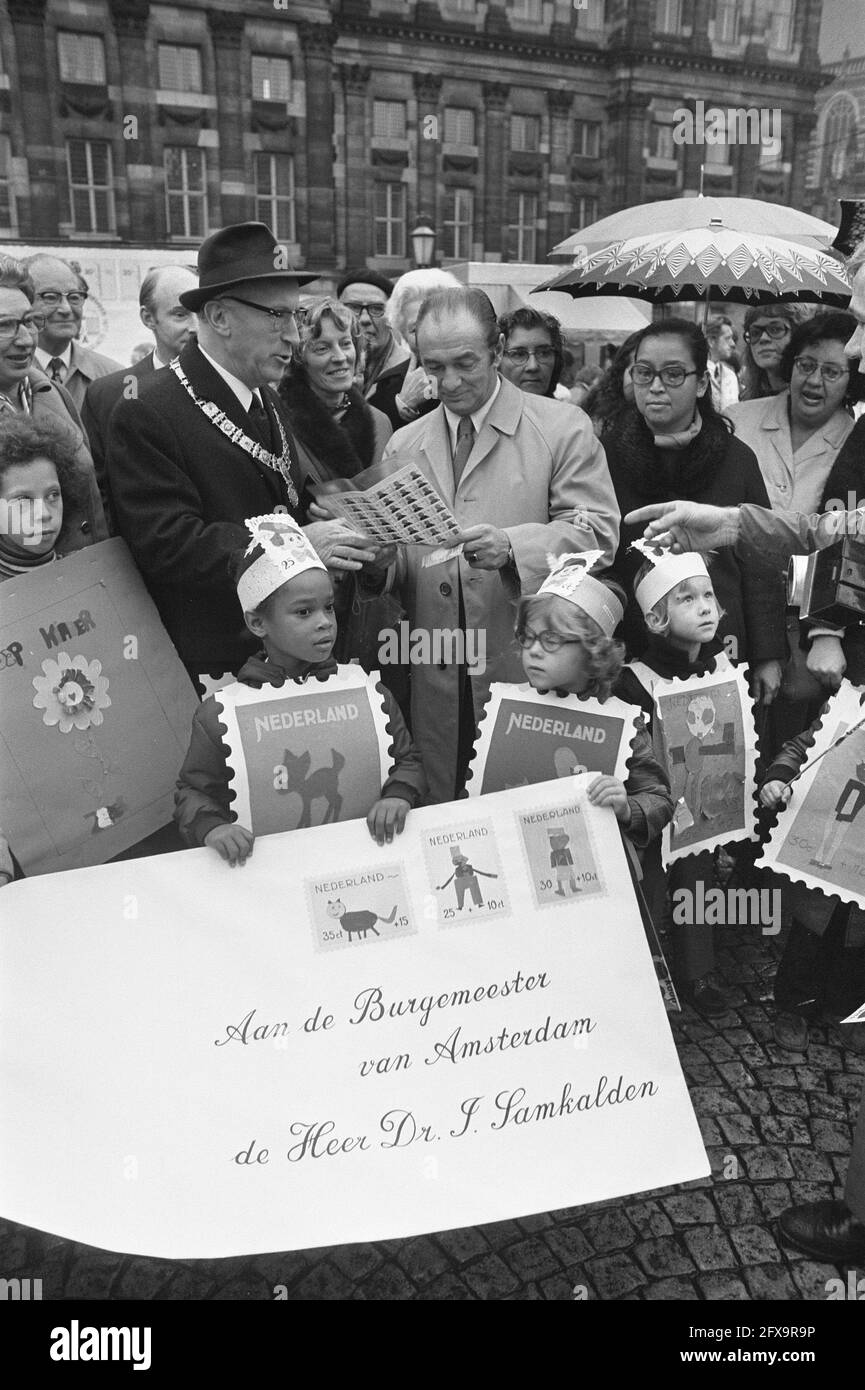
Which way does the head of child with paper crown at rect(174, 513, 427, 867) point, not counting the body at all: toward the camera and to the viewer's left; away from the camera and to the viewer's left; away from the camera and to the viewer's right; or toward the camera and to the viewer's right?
toward the camera and to the viewer's right

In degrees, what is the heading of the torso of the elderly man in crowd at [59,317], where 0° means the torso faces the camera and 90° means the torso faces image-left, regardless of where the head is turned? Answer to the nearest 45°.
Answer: approximately 0°

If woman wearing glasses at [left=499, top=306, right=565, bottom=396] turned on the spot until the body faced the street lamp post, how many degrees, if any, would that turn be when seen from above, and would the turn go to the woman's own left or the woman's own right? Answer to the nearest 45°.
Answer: approximately 180°
